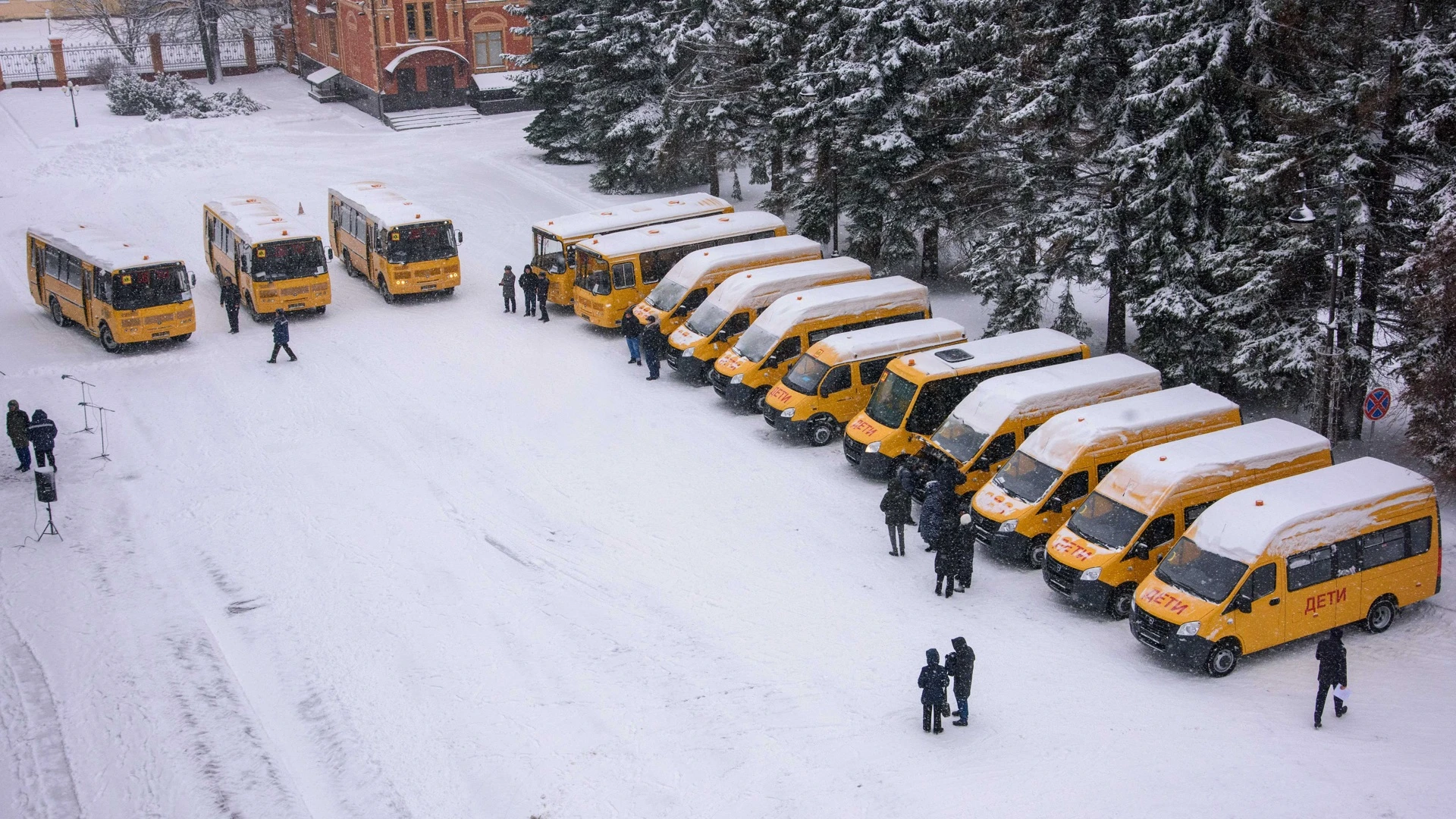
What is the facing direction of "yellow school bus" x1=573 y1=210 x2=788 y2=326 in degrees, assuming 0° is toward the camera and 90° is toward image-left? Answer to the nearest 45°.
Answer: approximately 45°

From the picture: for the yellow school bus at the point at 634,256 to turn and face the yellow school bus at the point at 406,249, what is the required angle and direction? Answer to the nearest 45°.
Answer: approximately 45° to its right

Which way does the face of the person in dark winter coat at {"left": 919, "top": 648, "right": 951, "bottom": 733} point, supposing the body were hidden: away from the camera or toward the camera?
away from the camera

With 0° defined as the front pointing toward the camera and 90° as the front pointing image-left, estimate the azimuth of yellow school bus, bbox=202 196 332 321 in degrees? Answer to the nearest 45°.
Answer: approximately 315°

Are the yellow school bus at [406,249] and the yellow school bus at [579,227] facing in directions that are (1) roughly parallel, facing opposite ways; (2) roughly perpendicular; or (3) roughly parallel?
roughly perpendicular

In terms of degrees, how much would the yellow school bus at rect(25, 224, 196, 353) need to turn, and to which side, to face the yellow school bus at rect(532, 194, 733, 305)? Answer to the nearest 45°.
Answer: approximately 45° to its left
